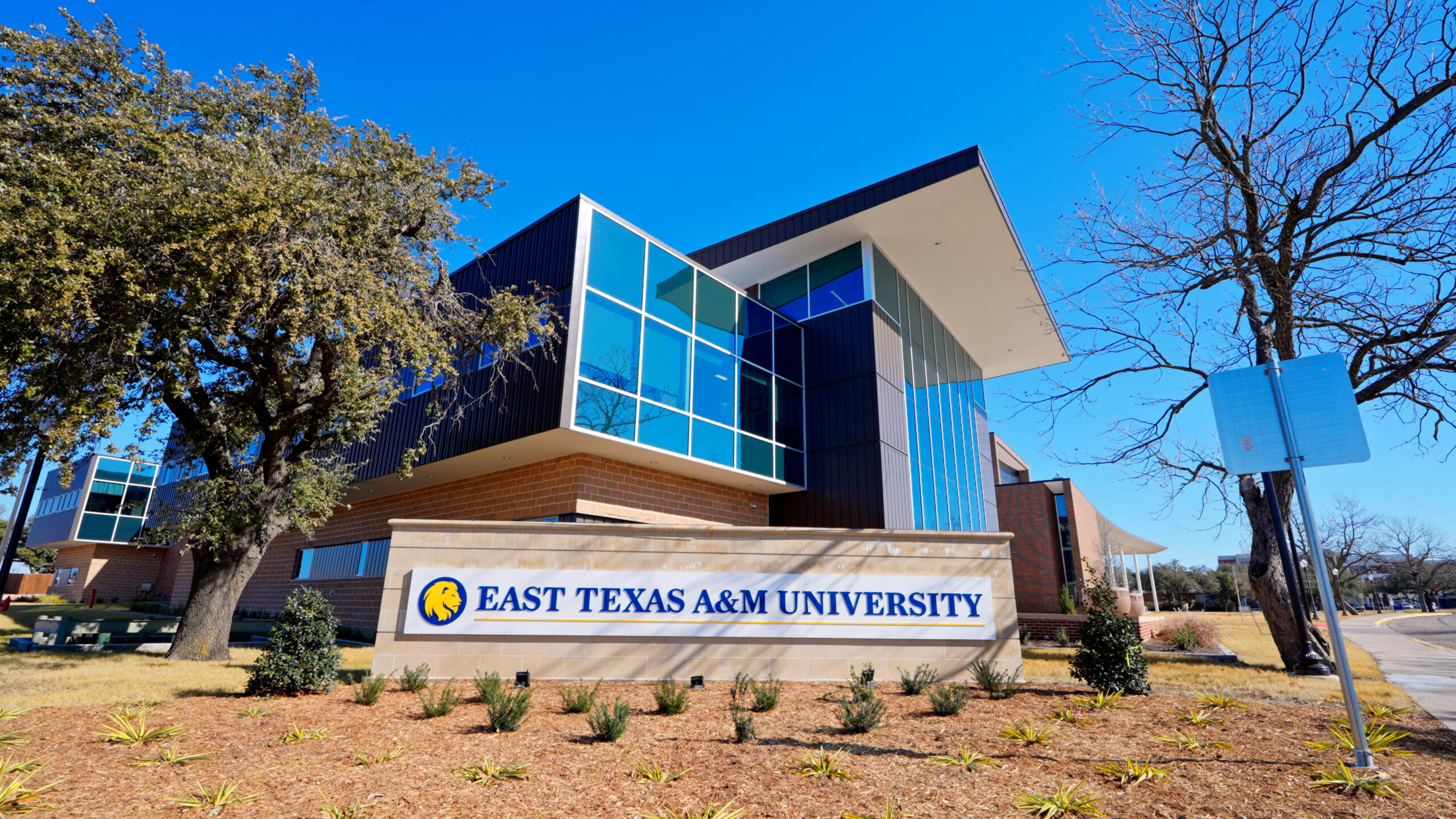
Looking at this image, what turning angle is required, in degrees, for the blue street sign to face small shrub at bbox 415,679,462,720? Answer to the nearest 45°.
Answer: approximately 135° to its left

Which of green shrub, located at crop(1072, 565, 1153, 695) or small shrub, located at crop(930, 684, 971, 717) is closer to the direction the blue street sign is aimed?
the green shrub

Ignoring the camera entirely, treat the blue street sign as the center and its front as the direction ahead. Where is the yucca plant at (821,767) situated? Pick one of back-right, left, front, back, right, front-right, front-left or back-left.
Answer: back-left

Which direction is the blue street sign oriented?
away from the camera

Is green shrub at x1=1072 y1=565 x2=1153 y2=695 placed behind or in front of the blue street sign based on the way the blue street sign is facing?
in front

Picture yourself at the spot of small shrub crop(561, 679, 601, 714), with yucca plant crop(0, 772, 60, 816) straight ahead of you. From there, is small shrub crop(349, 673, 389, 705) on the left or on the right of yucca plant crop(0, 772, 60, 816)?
right

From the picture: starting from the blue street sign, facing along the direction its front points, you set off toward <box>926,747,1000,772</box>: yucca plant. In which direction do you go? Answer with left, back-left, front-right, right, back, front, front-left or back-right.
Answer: back-left

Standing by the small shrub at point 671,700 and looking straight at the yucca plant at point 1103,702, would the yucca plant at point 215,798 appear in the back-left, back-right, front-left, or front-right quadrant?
back-right

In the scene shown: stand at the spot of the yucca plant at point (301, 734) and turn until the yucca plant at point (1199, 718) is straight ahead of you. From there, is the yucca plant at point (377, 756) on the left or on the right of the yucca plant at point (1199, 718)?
right

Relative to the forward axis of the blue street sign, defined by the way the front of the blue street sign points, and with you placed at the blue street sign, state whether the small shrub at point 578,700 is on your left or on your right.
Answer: on your left

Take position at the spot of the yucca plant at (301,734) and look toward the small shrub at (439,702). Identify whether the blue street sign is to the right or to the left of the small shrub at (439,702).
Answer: right

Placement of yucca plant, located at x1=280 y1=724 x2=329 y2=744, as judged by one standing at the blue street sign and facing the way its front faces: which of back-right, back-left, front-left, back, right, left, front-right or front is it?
back-left

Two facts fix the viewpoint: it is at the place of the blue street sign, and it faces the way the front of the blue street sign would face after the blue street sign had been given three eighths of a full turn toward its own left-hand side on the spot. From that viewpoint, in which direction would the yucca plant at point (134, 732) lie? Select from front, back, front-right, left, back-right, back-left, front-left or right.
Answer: front

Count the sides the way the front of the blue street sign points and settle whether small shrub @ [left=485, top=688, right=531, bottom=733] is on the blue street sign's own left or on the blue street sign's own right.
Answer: on the blue street sign's own left

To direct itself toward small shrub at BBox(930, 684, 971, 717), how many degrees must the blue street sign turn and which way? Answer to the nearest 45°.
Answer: approximately 90° to its left

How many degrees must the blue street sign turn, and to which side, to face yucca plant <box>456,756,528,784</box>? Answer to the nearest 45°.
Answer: approximately 135° to its left

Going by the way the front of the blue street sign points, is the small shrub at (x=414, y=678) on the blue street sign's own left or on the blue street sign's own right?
on the blue street sign's own left
